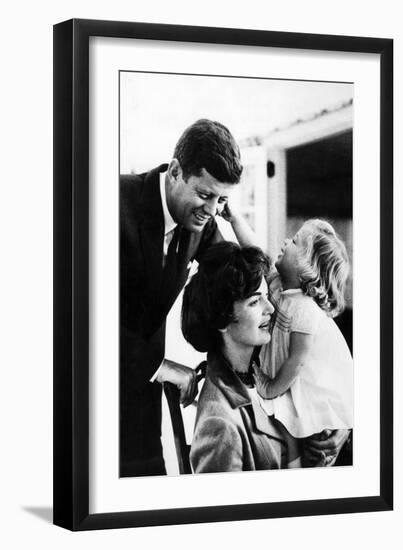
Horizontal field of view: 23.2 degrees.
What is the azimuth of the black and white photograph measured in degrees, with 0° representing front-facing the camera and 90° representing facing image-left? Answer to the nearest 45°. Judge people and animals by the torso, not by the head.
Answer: approximately 315°

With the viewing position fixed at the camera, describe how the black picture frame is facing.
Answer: facing the viewer and to the right of the viewer
